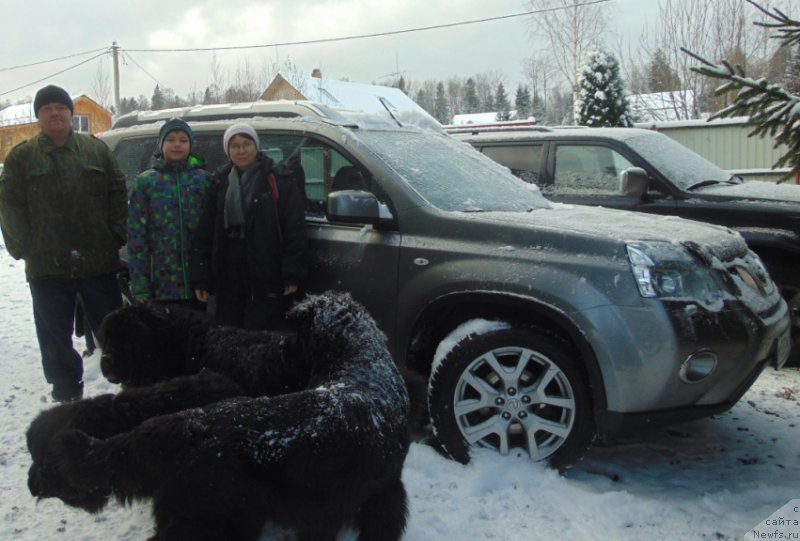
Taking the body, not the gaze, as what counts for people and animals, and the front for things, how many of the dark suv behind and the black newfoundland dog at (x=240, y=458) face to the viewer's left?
1

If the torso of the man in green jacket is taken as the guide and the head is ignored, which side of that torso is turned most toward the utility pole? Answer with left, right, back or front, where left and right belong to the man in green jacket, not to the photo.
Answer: back

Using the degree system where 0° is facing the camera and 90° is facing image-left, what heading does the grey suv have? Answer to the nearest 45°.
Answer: approximately 315°

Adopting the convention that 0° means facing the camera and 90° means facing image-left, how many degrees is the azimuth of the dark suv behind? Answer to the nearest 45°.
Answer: approximately 315°

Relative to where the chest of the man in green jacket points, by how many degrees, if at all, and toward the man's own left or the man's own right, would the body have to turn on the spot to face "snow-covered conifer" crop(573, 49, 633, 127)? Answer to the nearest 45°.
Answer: approximately 135° to the man's own left

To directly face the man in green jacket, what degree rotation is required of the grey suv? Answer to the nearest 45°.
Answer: approximately 135° to its right

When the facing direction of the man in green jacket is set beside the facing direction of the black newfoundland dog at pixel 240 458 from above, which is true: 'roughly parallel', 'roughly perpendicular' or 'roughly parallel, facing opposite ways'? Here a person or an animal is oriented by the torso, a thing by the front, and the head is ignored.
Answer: roughly perpendicular

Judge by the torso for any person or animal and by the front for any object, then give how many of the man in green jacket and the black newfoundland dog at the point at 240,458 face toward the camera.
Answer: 1

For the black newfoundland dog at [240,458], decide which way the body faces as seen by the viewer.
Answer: to the viewer's left
